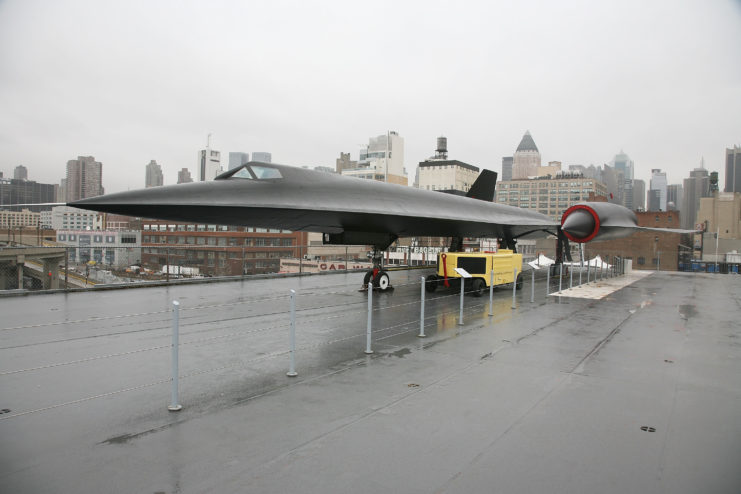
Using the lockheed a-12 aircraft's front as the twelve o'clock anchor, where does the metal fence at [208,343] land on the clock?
The metal fence is roughly at 11 o'clock from the lockheed a-12 aircraft.

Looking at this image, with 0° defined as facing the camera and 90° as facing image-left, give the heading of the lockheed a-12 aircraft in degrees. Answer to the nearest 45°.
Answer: approximately 45°
